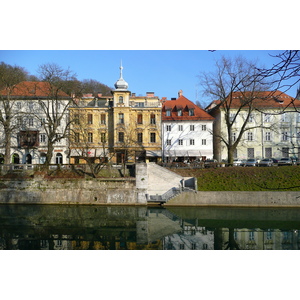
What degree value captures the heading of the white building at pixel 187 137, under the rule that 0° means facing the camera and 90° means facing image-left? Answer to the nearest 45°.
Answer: approximately 0°

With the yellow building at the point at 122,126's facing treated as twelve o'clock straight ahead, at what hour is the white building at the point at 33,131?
The white building is roughly at 3 o'clock from the yellow building.

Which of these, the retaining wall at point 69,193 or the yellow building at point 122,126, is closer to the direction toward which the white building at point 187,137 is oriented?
the retaining wall

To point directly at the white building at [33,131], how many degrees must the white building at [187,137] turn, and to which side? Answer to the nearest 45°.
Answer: approximately 90° to its right
